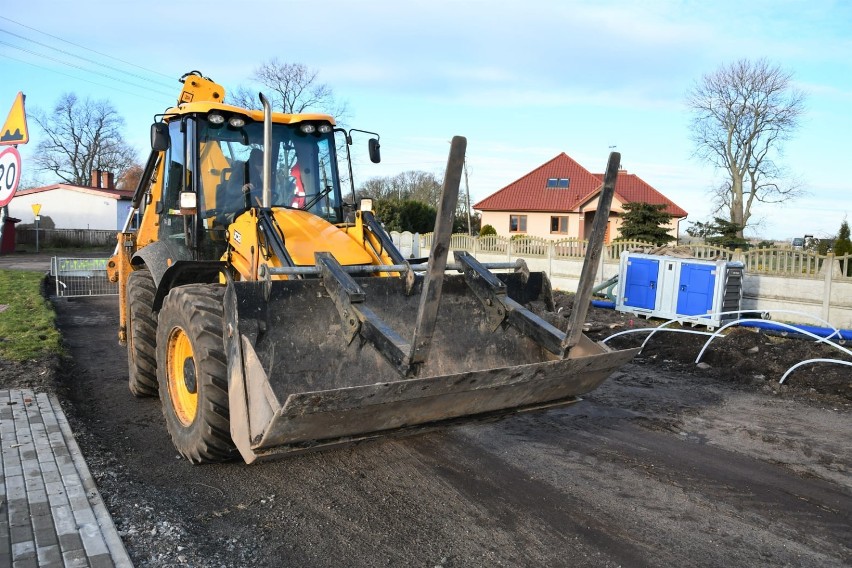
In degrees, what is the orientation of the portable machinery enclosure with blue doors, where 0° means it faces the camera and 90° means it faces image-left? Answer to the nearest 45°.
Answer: approximately 45°

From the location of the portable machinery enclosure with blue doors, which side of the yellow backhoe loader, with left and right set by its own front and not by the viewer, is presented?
left

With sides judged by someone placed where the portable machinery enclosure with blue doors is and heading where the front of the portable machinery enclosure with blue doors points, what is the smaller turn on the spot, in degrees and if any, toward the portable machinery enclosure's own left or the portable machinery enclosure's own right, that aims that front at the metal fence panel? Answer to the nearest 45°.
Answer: approximately 45° to the portable machinery enclosure's own right

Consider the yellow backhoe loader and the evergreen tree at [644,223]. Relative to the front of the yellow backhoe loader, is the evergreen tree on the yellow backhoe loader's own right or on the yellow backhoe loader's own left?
on the yellow backhoe loader's own left

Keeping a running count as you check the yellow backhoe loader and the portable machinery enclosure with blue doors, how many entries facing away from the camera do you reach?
0

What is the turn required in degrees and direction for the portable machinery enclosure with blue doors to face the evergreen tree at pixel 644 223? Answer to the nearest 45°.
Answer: approximately 135° to its right

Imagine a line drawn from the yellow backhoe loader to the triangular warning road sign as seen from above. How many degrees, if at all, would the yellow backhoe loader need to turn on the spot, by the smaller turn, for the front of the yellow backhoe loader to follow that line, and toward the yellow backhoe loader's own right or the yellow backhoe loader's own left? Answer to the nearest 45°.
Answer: approximately 180°

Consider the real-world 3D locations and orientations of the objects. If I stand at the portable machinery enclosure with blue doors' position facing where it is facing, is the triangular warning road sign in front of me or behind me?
in front

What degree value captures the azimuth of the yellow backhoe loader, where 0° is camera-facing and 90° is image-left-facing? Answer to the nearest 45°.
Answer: approximately 315°

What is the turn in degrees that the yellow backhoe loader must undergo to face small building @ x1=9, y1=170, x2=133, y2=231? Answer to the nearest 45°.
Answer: approximately 180°
